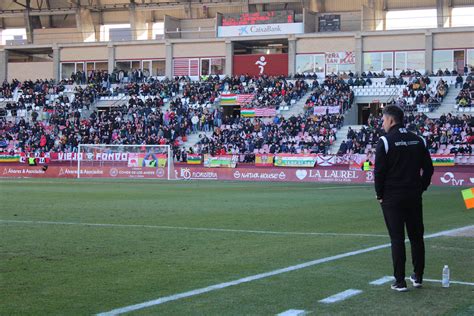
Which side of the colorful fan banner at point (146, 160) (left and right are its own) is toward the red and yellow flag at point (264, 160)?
left

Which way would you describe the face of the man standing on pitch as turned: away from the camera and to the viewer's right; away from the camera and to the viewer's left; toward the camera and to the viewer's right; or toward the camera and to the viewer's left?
away from the camera and to the viewer's left

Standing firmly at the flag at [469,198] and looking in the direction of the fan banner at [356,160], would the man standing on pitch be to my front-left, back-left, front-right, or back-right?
back-left

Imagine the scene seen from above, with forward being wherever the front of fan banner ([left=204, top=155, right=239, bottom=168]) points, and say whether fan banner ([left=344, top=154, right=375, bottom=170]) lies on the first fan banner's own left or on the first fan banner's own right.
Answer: on the first fan banner's own left

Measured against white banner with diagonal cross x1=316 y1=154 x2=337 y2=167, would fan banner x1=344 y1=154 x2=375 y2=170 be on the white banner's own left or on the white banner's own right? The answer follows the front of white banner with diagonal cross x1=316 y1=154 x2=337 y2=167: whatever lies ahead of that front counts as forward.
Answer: on the white banner's own left

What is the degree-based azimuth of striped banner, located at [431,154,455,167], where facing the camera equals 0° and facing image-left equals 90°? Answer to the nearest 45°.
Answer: approximately 0°

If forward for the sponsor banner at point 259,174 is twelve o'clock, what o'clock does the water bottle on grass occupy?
The water bottle on grass is roughly at 12 o'clock from the sponsor banner.

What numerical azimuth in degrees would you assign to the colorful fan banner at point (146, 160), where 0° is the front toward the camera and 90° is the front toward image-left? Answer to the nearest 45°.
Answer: approximately 0°

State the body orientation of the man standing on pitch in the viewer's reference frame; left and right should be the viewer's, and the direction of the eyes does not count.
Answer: facing away from the viewer and to the left of the viewer
